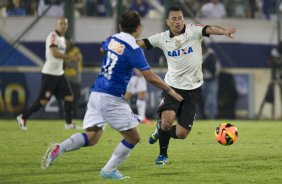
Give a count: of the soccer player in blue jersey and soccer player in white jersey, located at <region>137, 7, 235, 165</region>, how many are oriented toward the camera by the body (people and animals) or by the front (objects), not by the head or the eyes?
1

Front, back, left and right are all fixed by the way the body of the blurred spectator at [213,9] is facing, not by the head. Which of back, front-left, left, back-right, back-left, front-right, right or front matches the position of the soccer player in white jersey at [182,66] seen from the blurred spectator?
front

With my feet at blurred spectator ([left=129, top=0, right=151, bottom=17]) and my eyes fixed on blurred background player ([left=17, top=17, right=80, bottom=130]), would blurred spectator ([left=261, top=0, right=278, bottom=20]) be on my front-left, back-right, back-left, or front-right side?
back-left

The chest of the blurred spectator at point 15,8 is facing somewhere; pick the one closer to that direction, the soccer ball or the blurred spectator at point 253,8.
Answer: the soccer ball

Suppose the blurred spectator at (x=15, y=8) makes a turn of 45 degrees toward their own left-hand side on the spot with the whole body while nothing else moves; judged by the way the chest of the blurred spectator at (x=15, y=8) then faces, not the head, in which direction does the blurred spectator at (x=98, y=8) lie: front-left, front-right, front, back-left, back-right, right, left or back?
front-left

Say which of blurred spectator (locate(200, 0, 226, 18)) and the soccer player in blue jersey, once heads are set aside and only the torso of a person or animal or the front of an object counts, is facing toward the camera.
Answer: the blurred spectator

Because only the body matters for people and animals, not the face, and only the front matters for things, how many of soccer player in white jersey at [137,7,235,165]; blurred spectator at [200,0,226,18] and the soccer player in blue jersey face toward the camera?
2

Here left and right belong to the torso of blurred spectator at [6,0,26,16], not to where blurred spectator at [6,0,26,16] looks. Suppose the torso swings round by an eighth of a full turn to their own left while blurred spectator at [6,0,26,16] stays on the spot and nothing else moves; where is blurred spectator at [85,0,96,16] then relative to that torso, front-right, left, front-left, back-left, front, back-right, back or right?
front-left

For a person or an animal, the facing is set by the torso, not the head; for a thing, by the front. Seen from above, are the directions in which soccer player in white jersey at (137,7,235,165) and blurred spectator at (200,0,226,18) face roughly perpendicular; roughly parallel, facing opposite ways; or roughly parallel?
roughly parallel

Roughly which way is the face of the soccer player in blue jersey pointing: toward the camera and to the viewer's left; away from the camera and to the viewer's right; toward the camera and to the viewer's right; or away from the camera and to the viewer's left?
away from the camera and to the viewer's right

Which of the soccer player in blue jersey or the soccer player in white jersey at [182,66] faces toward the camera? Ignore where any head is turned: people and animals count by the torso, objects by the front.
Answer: the soccer player in white jersey

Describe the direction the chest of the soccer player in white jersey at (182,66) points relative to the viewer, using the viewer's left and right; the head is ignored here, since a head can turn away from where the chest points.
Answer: facing the viewer

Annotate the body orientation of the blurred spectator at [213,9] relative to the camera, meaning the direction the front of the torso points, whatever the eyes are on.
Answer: toward the camera

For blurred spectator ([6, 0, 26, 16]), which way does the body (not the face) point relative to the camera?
toward the camera

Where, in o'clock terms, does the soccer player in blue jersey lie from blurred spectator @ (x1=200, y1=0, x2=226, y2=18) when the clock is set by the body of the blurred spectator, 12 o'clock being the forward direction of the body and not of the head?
The soccer player in blue jersey is roughly at 12 o'clock from the blurred spectator.

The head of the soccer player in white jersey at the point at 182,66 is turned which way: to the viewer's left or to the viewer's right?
to the viewer's right

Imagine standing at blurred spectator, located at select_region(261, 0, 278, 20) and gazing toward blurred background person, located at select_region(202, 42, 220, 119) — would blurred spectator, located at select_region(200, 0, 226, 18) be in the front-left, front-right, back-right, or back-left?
front-right
